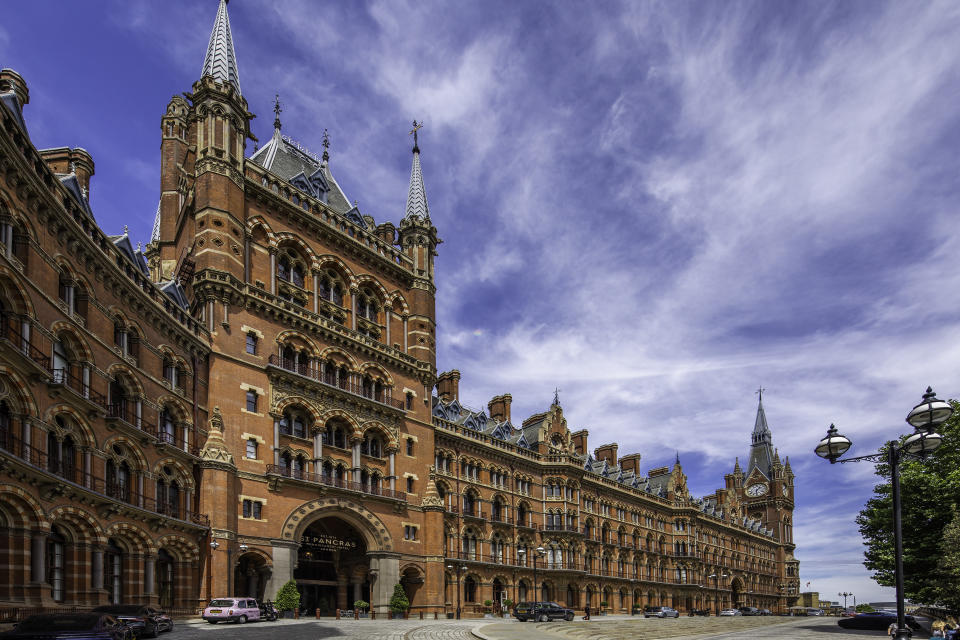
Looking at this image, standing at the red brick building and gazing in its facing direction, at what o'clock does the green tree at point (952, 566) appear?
The green tree is roughly at 11 o'clock from the red brick building.

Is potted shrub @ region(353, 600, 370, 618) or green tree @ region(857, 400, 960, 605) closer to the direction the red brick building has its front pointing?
the green tree
